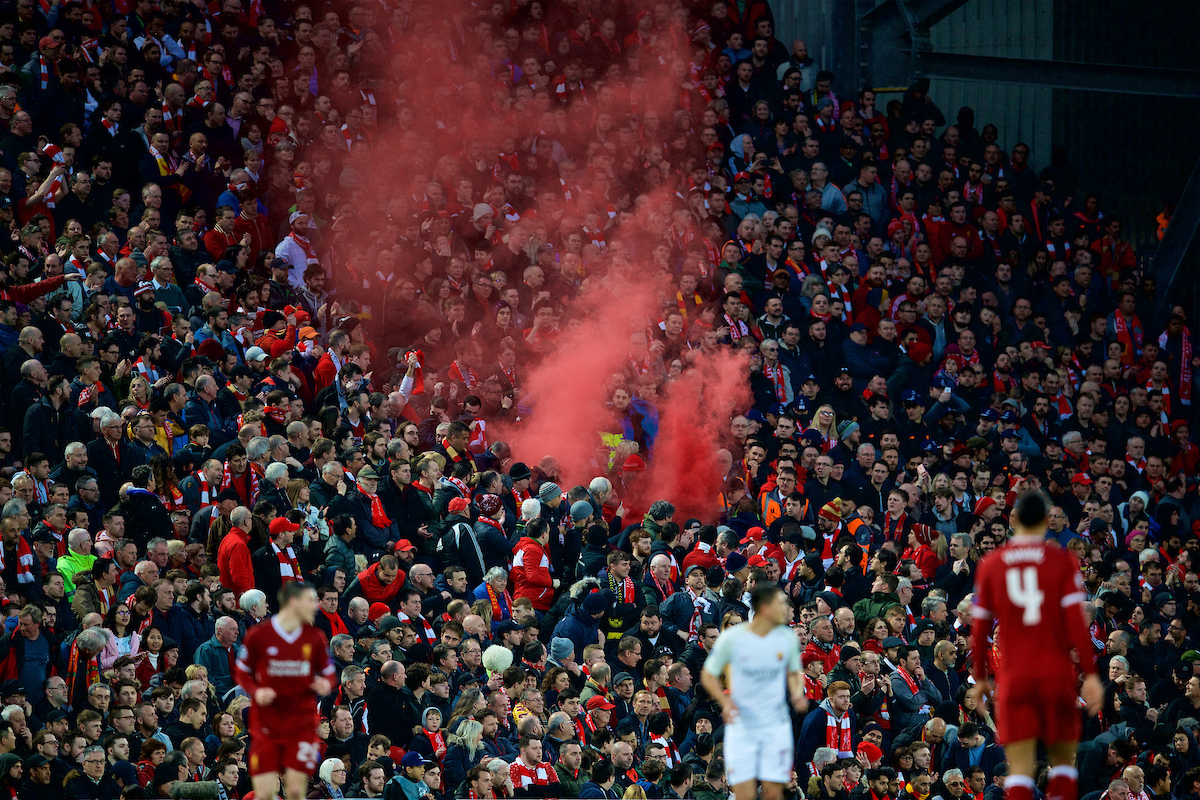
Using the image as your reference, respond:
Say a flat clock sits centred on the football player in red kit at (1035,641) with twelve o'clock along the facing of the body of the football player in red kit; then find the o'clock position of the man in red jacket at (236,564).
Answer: The man in red jacket is roughly at 12 o'clock from the football player in red kit.

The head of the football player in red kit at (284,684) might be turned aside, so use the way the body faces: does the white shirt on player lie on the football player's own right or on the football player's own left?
on the football player's own left

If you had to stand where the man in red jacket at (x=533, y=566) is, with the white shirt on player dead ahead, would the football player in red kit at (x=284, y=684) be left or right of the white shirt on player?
right

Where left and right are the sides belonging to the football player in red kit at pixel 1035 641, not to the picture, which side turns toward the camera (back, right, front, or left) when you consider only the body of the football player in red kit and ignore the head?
back

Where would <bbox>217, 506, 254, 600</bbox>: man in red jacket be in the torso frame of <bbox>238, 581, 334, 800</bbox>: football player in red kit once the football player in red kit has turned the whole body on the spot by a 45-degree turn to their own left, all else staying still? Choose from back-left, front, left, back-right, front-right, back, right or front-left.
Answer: back-left
